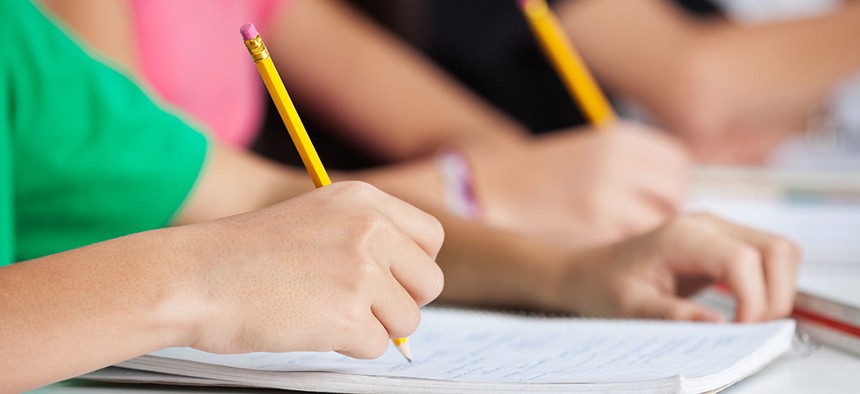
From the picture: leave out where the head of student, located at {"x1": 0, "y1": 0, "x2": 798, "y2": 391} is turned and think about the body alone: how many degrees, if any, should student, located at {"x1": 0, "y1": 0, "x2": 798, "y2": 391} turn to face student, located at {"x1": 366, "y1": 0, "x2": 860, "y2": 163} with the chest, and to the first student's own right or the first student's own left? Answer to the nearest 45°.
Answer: approximately 45° to the first student's own left

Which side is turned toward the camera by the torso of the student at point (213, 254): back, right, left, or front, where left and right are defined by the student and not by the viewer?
right
